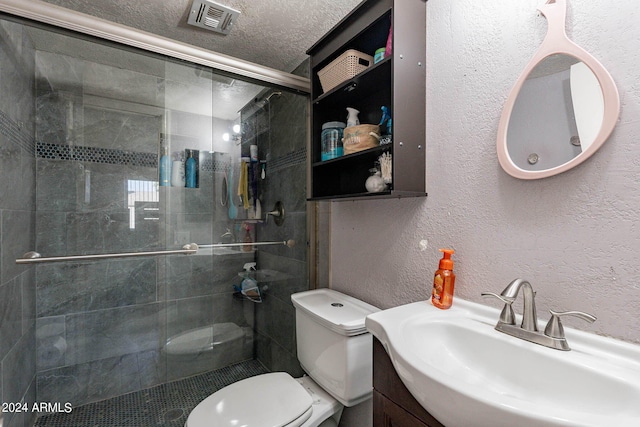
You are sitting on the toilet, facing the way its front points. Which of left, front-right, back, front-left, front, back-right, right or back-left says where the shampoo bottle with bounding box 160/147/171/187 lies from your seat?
right

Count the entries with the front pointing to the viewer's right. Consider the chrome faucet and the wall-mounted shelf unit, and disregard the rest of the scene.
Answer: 0

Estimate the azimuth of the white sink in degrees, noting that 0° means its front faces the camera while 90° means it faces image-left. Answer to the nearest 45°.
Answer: approximately 45°

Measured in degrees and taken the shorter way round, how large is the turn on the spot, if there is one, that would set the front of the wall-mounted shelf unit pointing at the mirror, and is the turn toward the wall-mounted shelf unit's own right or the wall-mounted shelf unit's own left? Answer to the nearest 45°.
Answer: approximately 90° to the wall-mounted shelf unit's own left

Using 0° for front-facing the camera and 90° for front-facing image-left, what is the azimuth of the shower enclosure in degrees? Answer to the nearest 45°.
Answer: approximately 315°

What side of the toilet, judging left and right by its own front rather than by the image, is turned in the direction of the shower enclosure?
right

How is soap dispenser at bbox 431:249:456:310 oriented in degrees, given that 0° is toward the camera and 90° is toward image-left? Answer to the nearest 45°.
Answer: approximately 45°
